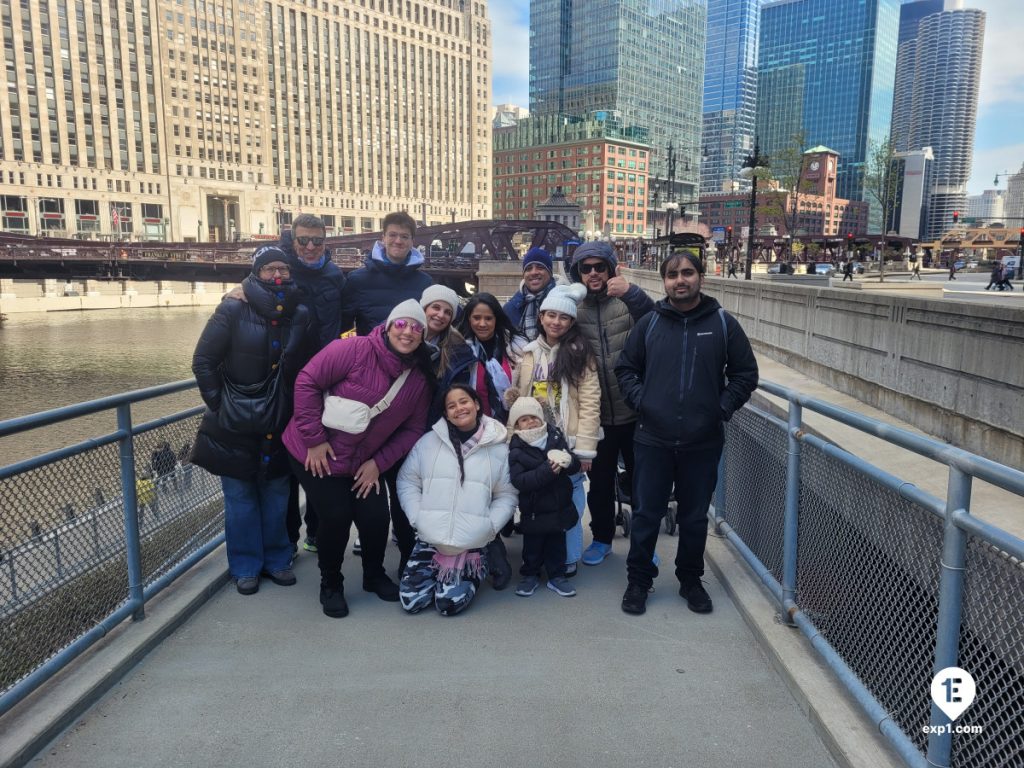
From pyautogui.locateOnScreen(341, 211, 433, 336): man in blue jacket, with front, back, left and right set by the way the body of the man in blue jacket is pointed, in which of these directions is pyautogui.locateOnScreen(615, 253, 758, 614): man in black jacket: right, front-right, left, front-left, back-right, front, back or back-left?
front-left

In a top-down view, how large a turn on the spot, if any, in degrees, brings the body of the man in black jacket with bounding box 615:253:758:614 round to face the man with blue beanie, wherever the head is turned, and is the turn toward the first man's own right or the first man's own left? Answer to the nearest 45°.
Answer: approximately 135° to the first man's own right

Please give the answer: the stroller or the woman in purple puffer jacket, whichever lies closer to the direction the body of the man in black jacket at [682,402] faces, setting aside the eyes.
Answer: the woman in purple puffer jacket

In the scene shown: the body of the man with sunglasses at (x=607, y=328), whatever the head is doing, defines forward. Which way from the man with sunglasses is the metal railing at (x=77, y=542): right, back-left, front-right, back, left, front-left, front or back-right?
front-right

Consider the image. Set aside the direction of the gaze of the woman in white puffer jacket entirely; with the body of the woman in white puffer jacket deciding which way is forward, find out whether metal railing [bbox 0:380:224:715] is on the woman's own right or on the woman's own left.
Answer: on the woman's own right

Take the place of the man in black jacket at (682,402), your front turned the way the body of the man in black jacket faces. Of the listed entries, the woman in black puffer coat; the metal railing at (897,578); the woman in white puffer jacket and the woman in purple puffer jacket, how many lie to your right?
3

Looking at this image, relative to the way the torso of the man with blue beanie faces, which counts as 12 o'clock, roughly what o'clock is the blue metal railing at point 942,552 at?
The blue metal railing is roughly at 11 o'clock from the man with blue beanie.

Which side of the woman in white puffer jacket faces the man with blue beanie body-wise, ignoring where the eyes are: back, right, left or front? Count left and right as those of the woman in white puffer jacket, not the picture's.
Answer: back
